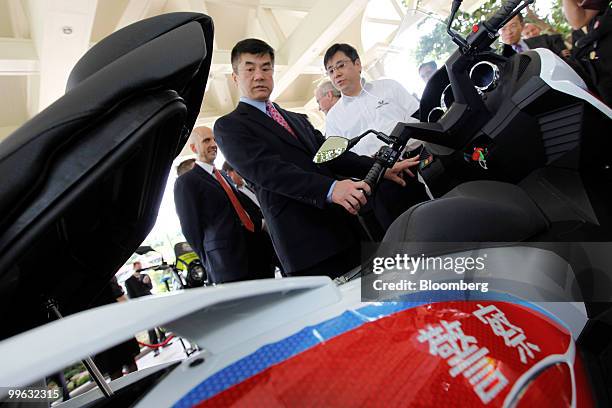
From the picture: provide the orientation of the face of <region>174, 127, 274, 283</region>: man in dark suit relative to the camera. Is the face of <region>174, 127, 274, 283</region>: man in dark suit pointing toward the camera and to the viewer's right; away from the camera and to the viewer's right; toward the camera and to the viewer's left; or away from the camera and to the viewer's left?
toward the camera and to the viewer's right

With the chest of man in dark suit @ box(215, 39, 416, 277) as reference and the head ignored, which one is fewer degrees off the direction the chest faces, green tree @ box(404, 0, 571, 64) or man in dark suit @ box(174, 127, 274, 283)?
the green tree

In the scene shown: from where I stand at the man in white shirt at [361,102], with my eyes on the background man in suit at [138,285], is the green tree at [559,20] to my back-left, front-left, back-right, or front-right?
front-right

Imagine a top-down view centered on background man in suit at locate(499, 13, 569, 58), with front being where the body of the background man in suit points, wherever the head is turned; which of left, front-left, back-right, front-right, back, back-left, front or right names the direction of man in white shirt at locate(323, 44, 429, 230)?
front-right

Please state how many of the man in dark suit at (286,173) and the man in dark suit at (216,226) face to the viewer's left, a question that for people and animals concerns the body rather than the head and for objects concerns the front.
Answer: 0

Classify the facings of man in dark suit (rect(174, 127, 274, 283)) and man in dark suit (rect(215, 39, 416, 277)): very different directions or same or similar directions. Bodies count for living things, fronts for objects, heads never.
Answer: same or similar directions

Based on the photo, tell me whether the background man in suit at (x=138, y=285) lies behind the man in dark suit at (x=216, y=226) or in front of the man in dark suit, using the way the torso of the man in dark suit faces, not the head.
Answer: behind

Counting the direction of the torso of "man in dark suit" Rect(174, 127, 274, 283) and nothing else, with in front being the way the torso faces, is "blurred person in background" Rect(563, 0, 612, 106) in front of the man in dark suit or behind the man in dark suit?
in front

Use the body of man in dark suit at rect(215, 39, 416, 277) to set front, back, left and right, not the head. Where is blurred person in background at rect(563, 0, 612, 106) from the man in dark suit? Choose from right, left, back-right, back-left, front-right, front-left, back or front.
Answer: front-left

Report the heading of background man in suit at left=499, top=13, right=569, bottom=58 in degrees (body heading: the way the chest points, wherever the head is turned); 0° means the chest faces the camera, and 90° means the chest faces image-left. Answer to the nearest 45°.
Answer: approximately 45°

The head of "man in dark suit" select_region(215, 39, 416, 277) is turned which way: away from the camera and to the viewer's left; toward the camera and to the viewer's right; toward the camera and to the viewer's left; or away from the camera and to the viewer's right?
toward the camera and to the viewer's right

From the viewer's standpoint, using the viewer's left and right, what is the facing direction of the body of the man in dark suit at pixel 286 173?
facing the viewer and to the right of the viewer
